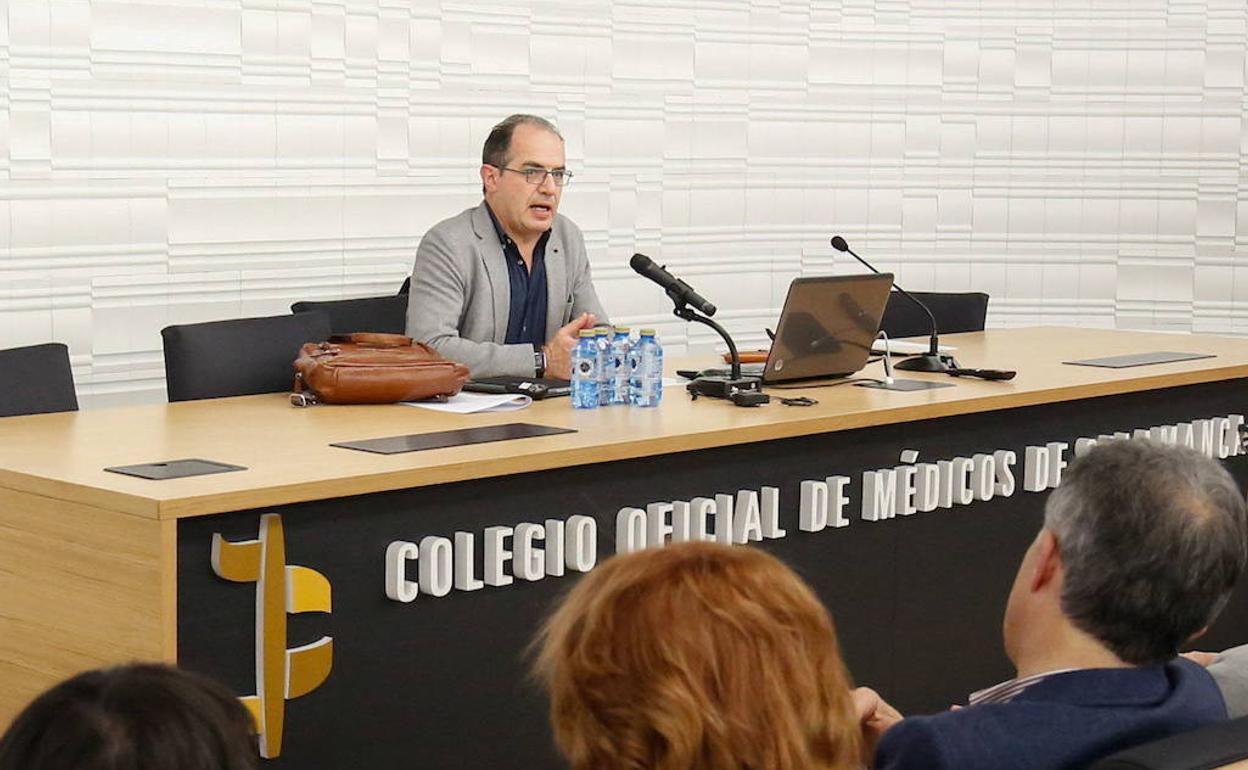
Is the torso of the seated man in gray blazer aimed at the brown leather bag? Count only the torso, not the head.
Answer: no

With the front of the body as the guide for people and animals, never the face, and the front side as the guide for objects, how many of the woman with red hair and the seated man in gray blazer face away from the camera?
1

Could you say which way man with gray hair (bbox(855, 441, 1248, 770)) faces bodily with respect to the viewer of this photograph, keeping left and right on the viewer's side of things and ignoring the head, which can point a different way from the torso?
facing away from the viewer and to the left of the viewer

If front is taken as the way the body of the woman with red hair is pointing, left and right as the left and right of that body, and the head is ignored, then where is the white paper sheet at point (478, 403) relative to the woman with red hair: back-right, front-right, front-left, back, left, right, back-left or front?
front

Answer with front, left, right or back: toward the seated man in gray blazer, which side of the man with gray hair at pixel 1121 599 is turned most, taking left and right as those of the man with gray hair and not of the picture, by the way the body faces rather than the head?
front

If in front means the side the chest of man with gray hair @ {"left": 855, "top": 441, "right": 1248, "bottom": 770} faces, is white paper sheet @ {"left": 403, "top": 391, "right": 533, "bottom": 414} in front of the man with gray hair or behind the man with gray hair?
in front

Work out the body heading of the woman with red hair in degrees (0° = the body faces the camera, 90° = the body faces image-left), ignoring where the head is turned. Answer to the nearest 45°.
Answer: approximately 180°

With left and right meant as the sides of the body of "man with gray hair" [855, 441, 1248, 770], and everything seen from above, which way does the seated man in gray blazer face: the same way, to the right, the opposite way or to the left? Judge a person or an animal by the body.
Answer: the opposite way

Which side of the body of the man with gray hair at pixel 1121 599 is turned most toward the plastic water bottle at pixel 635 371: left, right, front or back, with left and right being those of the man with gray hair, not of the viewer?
front

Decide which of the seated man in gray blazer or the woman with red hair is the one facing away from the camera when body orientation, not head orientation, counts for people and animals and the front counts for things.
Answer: the woman with red hair

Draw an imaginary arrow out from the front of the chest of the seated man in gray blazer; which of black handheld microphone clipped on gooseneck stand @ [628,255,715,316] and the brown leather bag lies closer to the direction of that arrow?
the black handheld microphone clipped on gooseneck stand

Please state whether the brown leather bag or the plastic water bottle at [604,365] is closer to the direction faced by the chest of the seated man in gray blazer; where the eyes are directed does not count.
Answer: the plastic water bottle

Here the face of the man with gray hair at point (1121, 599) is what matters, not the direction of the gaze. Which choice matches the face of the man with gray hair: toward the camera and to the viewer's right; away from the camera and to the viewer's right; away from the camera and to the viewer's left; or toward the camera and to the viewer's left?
away from the camera and to the viewer's left

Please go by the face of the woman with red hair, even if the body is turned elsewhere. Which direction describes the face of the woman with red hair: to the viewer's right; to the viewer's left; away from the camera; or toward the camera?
away from the camera

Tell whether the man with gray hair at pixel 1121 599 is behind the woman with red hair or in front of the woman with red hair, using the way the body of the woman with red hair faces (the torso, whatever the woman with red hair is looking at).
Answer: in front

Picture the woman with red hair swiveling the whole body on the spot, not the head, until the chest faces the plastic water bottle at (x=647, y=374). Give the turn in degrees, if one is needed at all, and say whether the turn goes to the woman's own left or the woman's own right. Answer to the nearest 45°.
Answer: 0° — they already face it

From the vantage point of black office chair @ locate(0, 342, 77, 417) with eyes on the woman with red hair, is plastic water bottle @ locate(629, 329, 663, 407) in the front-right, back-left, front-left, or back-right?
front-left
